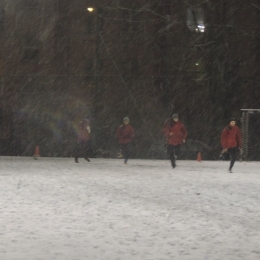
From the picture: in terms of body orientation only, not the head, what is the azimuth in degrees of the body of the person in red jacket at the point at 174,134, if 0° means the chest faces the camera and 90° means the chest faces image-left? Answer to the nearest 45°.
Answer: approximately 0°

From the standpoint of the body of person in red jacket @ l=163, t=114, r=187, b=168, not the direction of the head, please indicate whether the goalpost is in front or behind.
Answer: behind
